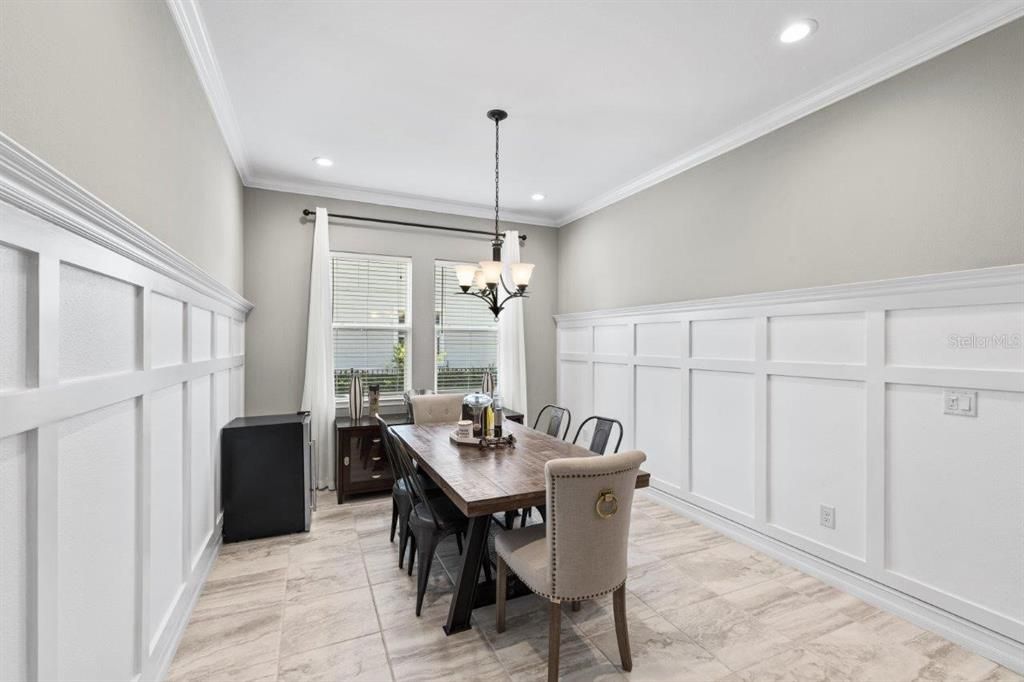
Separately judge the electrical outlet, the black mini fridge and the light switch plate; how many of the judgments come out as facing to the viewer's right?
1

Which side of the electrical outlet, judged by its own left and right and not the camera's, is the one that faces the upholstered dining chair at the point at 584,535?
front

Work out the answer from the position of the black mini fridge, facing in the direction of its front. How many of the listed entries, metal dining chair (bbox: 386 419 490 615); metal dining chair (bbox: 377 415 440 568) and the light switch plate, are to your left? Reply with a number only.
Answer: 0

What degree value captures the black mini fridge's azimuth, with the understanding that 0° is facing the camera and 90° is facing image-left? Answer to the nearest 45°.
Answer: approximately 270°

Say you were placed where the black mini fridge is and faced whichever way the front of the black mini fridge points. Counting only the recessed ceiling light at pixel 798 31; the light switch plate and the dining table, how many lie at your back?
0

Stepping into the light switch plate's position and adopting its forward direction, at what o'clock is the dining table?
The dining table is roughly at 12 o'clock from the light switch plate.

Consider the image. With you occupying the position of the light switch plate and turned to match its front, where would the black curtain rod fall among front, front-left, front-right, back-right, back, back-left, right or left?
front-right

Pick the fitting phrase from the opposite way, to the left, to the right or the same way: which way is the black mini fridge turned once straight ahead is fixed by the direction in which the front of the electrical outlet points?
the opposite way

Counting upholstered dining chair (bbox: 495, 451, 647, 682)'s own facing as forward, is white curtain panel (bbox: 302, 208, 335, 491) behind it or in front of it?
in front

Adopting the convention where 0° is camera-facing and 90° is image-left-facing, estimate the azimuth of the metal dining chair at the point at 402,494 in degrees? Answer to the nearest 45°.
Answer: approximately 270°

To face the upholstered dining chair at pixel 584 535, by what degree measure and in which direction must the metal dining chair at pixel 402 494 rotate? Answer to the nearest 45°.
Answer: approximately 45° to its right

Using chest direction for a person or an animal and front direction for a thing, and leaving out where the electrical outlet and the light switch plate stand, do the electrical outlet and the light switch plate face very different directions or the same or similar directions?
same or similar directions

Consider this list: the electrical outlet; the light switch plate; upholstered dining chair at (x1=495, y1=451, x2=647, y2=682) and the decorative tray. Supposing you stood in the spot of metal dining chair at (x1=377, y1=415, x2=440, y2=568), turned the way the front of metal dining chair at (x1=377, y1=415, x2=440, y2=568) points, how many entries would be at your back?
0

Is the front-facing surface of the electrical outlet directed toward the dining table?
yes

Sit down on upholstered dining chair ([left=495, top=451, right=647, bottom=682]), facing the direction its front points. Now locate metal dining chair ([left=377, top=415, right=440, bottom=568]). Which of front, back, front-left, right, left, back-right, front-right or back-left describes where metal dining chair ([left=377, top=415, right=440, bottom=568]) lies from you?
front
